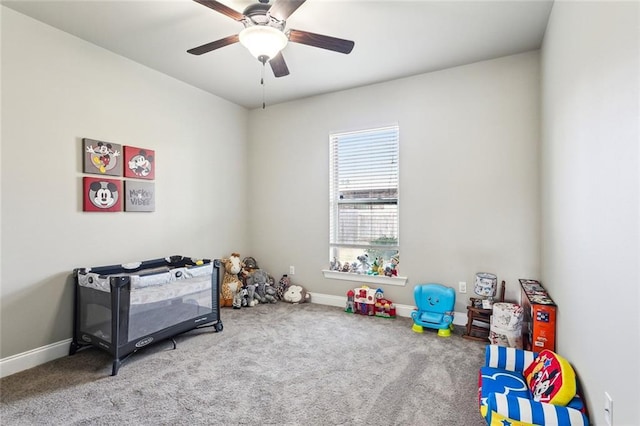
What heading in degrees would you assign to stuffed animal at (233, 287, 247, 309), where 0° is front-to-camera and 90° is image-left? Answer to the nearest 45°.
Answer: approximately 315°

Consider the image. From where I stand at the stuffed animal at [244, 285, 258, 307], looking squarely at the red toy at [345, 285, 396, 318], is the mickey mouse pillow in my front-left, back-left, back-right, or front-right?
front-right

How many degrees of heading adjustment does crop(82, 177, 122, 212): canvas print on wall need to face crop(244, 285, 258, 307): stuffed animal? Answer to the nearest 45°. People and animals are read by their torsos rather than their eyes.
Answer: approximately 45° to its left

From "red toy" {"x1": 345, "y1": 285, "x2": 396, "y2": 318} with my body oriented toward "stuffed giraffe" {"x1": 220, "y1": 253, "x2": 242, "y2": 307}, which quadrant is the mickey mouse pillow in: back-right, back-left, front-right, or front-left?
back-left

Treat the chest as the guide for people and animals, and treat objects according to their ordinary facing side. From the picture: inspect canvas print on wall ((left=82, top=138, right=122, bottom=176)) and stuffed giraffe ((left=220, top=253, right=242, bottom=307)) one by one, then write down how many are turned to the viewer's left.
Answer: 0

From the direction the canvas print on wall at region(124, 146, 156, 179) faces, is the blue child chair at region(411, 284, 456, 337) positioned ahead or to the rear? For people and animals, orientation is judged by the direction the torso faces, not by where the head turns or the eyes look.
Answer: ahead

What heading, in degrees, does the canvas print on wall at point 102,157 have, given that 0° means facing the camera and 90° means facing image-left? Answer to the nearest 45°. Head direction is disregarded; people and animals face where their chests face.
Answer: approximately 315°

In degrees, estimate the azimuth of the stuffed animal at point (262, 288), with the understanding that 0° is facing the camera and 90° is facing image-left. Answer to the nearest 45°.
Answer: approximately 315°

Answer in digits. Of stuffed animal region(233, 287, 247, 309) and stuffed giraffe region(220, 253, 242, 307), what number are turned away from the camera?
0
